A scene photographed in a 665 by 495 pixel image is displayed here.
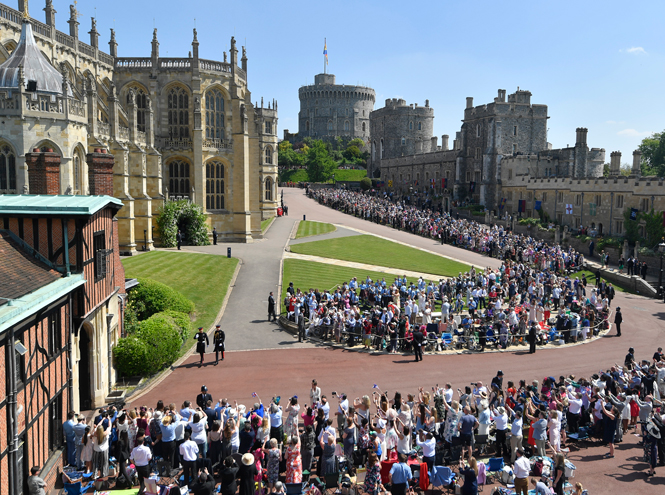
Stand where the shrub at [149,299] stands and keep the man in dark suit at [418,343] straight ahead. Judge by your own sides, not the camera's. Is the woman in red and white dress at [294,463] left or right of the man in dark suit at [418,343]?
right

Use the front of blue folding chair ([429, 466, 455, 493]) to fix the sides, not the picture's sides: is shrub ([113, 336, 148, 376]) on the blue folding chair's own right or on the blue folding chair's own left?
on the blue folding chair's own left

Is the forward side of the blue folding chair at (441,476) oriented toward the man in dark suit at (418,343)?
yes

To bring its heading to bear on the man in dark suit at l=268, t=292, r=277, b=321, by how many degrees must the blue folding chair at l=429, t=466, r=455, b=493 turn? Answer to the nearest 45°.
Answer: approximately 45° to its left

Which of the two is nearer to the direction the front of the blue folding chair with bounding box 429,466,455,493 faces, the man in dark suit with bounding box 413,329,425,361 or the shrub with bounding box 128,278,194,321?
the man in dark suit

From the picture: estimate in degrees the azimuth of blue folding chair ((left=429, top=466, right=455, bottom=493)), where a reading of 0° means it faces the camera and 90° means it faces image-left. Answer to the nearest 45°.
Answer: approximately 180°

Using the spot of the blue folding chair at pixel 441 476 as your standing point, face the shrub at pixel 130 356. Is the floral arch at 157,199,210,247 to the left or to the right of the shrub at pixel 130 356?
right

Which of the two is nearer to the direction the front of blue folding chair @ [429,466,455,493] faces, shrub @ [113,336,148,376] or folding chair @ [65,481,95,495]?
the shrub

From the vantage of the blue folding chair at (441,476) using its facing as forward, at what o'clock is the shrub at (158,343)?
The shrub is roughly at 10 o'clock from the blue folding chair.

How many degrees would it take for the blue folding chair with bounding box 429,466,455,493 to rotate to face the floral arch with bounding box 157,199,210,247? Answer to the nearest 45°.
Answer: approximately 45° to its left

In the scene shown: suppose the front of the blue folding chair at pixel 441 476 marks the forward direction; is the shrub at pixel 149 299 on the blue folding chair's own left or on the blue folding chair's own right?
on the blue folding chair's own left

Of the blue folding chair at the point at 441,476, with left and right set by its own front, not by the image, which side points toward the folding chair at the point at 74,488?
left
